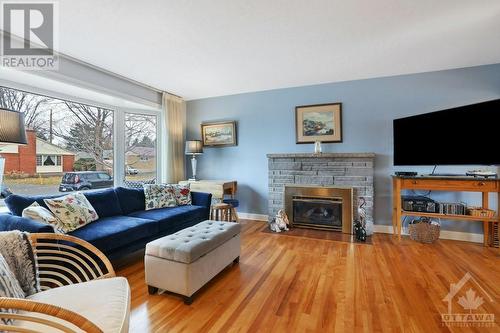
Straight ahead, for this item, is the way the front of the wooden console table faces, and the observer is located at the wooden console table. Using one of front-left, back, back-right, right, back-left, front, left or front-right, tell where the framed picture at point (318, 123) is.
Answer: right

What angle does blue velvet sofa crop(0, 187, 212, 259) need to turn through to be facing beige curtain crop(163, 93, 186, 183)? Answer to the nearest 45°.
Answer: approximately 90° to its left

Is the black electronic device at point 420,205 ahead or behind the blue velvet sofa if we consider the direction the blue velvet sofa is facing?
ahead

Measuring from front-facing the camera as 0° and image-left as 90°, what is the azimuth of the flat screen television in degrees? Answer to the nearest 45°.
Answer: approximately 45°

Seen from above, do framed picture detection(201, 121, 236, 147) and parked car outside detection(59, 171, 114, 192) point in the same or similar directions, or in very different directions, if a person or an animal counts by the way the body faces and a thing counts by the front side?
very different directions

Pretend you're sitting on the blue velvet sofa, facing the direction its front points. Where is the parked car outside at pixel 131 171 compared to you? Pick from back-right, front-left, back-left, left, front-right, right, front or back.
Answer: back-left

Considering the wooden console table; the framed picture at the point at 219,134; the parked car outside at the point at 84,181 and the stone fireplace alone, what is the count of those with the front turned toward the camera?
3
